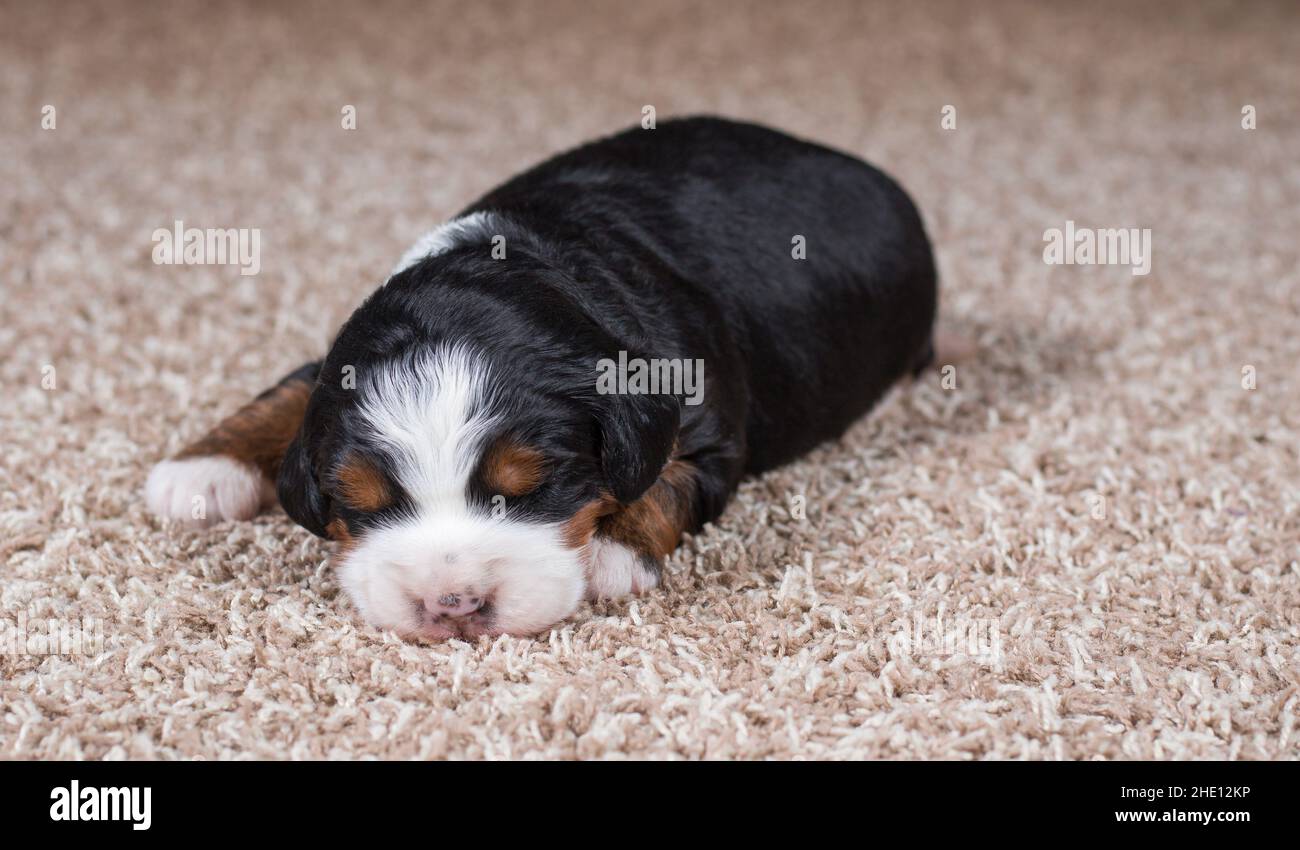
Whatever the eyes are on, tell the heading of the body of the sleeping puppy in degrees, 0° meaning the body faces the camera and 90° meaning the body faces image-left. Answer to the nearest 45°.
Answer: approximately 45°
